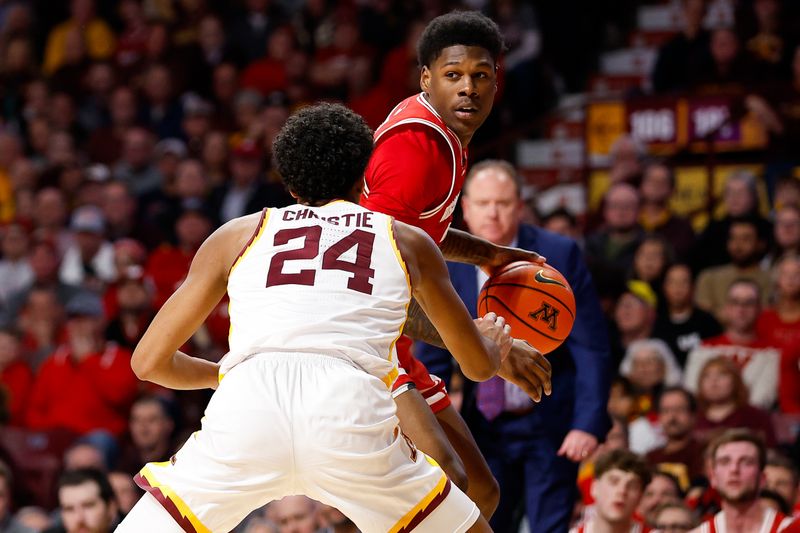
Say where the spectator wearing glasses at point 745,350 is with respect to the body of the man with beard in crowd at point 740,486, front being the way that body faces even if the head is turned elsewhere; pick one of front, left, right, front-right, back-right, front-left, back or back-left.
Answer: back

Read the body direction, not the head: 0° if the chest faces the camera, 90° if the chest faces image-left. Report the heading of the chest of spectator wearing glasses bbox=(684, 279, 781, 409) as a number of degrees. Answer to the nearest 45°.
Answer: approximately 0°

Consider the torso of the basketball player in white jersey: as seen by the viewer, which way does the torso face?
away from the camera

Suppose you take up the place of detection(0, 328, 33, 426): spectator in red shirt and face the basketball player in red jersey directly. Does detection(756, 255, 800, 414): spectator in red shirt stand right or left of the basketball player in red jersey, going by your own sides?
left

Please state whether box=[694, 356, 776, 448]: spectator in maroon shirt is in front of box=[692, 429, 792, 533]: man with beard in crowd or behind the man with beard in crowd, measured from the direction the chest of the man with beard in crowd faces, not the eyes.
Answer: behind

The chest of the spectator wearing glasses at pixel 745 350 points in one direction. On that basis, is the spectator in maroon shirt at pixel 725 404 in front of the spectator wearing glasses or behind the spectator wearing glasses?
in front

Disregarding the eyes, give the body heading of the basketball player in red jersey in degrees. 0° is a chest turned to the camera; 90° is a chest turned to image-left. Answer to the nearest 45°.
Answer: approximately 270°

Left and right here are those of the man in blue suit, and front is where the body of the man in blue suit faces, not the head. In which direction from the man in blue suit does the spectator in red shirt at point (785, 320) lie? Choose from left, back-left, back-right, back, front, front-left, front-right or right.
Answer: back

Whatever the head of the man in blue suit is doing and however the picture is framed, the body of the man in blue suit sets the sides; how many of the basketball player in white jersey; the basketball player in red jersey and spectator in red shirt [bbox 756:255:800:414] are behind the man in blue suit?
1

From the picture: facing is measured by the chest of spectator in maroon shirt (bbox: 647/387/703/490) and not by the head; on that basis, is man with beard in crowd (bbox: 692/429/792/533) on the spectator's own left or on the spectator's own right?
on the spectator's own left

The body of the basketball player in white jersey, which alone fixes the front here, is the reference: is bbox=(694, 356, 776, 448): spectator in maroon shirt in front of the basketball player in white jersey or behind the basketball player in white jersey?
in front

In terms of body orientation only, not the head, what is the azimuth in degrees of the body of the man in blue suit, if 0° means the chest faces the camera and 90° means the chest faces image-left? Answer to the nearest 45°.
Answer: approximately 45°
